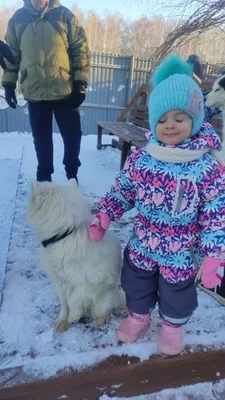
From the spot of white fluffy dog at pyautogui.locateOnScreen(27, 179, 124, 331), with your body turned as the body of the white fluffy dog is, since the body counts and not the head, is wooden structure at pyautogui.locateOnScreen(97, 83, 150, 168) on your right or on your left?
on your right

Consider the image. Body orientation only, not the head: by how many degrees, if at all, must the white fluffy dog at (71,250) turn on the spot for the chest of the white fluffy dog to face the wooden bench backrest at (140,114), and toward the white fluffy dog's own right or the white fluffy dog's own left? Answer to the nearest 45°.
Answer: approximately 90° to the white fluffy dog's own right

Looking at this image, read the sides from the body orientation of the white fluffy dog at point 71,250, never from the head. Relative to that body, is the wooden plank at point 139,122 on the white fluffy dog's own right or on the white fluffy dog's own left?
on the white fluffy dog's own right
